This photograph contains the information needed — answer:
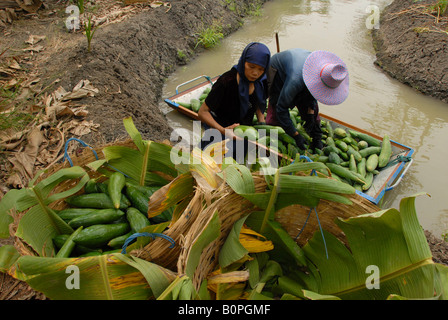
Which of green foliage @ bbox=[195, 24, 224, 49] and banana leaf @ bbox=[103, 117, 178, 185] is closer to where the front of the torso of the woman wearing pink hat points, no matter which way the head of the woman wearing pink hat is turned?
the banana leaf

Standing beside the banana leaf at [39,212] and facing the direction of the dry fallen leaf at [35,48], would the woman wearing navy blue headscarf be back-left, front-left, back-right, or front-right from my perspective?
front-right

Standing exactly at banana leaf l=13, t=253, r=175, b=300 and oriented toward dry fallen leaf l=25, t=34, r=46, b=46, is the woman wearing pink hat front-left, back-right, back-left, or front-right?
front-right

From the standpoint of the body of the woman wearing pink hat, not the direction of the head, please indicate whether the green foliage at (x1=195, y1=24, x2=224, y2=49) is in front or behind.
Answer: behind

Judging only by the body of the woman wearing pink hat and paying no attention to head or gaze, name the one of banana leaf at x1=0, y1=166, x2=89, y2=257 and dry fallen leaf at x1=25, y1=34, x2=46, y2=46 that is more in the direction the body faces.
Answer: the banana leaf

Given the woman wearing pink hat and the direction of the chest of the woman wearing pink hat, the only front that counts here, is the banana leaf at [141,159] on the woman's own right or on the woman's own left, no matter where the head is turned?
on the woman's own right

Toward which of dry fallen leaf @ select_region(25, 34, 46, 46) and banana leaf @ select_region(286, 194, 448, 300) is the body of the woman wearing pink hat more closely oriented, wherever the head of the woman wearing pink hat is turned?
the banana leaf

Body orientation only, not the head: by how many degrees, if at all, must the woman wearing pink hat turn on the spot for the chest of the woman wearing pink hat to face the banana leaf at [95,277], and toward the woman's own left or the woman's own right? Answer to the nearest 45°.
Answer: approximately 45° to the woman's own right

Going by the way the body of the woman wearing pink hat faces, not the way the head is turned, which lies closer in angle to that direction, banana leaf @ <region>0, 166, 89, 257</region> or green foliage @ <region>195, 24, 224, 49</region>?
the banana leaf

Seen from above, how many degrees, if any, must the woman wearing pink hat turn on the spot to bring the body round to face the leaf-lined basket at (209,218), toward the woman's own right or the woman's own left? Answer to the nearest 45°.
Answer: approximately 45° to the woman's own right

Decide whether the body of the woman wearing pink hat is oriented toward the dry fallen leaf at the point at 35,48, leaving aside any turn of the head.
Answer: no

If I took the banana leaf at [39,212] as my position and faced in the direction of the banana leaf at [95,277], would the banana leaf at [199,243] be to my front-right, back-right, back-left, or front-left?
front-left

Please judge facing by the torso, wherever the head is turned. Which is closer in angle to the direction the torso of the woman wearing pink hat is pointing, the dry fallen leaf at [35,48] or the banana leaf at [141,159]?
the banana leaf
